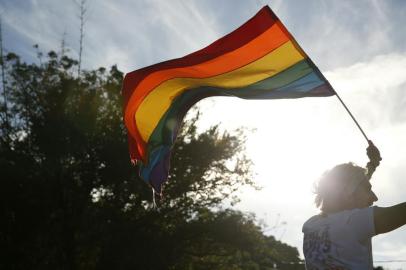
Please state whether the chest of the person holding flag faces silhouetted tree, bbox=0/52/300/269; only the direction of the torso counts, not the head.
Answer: no
